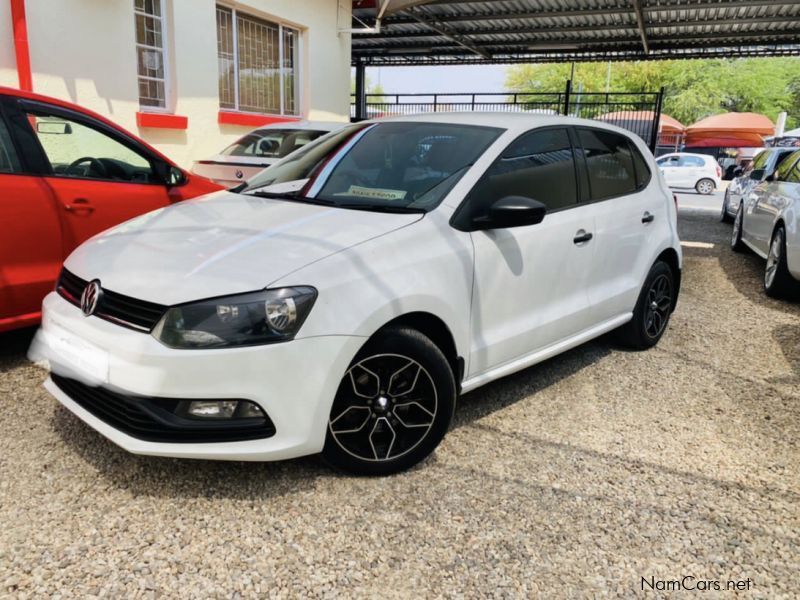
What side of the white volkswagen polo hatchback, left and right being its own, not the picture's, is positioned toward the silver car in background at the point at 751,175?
back

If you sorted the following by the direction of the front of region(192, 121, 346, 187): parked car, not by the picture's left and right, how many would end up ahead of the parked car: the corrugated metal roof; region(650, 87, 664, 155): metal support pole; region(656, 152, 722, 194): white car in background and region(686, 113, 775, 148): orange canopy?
4

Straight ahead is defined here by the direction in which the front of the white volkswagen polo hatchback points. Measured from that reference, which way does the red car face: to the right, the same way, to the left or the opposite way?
the opposite way

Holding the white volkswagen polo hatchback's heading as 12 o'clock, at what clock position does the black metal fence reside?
The black metal fence is roughly at 5 o'clock from the white volkswagen polo hatchback.

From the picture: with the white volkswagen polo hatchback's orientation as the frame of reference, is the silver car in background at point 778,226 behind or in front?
behind

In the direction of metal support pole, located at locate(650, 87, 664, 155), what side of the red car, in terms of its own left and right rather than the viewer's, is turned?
front

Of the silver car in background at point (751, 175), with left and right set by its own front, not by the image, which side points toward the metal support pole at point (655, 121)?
right

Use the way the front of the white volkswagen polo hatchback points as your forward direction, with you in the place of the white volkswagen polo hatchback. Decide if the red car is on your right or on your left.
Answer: on your right
